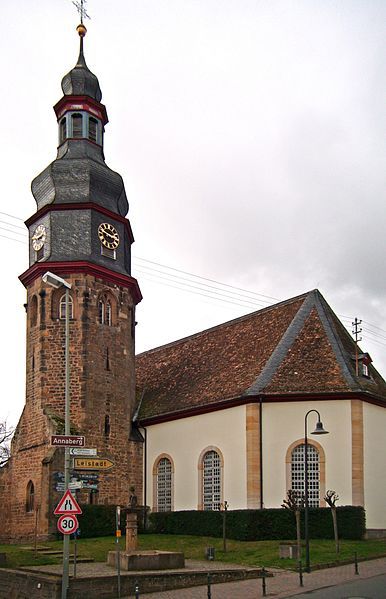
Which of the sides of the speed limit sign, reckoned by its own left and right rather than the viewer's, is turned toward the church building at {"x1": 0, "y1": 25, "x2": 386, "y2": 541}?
back

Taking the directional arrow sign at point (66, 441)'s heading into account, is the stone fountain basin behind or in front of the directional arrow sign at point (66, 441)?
behind

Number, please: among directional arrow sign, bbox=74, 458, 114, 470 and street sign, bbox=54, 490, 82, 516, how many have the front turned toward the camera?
2

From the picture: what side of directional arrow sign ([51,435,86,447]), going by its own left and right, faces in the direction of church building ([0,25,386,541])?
back

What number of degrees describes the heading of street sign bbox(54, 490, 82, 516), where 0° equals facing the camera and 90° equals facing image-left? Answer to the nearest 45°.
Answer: approximately 0°

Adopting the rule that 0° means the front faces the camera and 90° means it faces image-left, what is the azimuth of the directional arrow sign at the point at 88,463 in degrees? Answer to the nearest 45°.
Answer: approximately 0°
